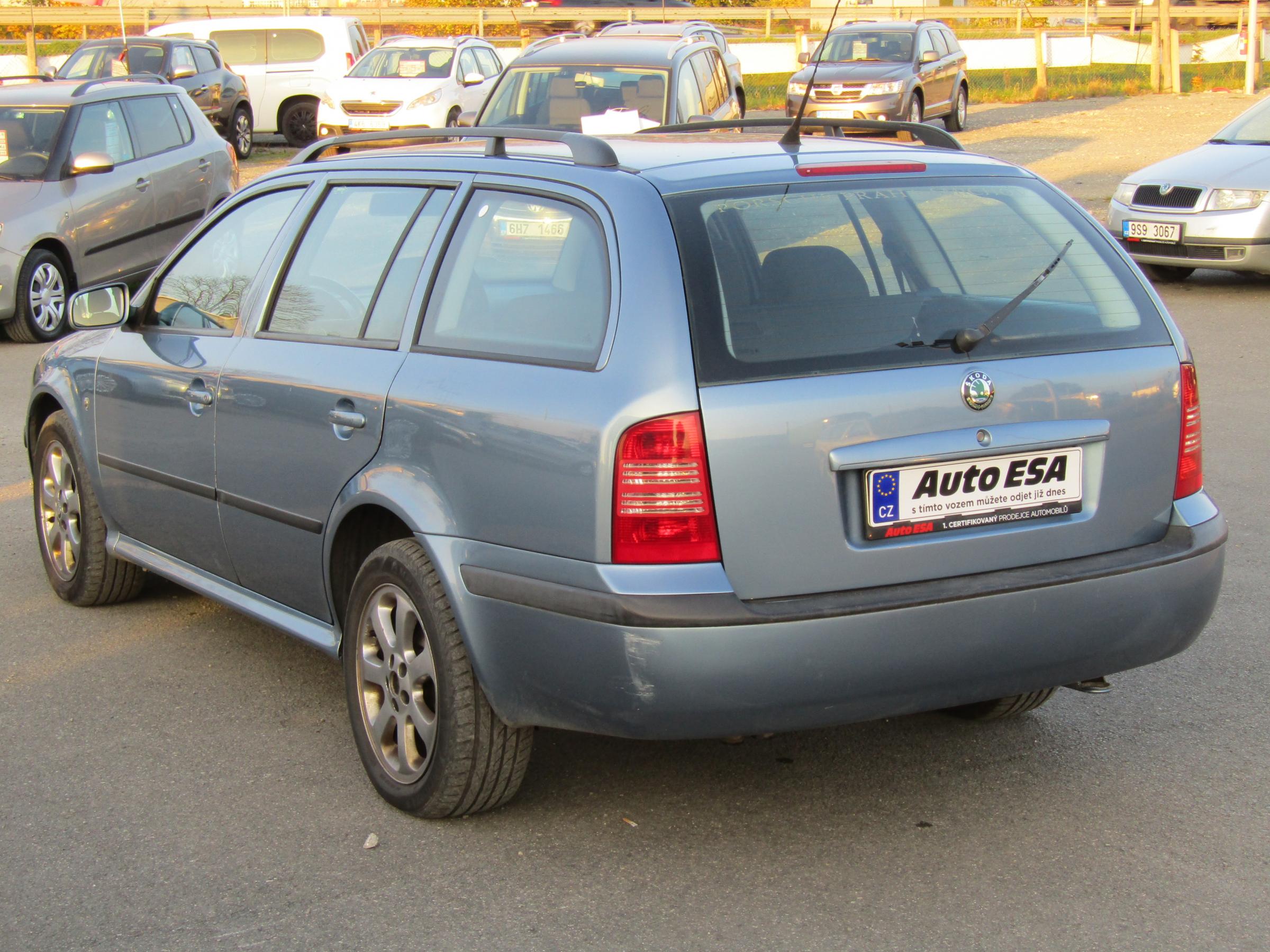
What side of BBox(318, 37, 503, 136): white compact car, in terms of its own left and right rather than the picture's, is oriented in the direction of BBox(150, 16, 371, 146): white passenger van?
right

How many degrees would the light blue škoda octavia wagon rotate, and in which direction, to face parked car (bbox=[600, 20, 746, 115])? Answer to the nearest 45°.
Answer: approximately 45° to its right

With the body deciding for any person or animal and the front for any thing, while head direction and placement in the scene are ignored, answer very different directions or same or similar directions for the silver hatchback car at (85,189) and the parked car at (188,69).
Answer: same or similar directions

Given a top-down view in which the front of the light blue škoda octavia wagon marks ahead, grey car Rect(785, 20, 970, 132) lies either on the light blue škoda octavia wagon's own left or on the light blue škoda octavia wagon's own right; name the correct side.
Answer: on the light blue škoda octavia wagon's own right

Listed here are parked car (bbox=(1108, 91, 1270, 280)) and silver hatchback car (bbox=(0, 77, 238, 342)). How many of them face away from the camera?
0

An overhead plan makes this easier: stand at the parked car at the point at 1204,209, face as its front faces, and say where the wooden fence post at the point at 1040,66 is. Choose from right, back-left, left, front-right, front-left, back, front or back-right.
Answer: back-right

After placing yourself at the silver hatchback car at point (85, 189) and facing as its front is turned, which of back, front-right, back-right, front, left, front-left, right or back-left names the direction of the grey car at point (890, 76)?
back

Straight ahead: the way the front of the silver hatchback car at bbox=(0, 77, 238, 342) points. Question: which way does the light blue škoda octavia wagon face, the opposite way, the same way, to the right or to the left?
to the right

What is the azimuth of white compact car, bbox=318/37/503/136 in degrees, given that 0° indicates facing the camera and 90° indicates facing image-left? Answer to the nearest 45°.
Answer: approximately 45°

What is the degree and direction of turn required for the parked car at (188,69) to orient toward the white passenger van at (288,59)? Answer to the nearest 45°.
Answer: approximately 180°
